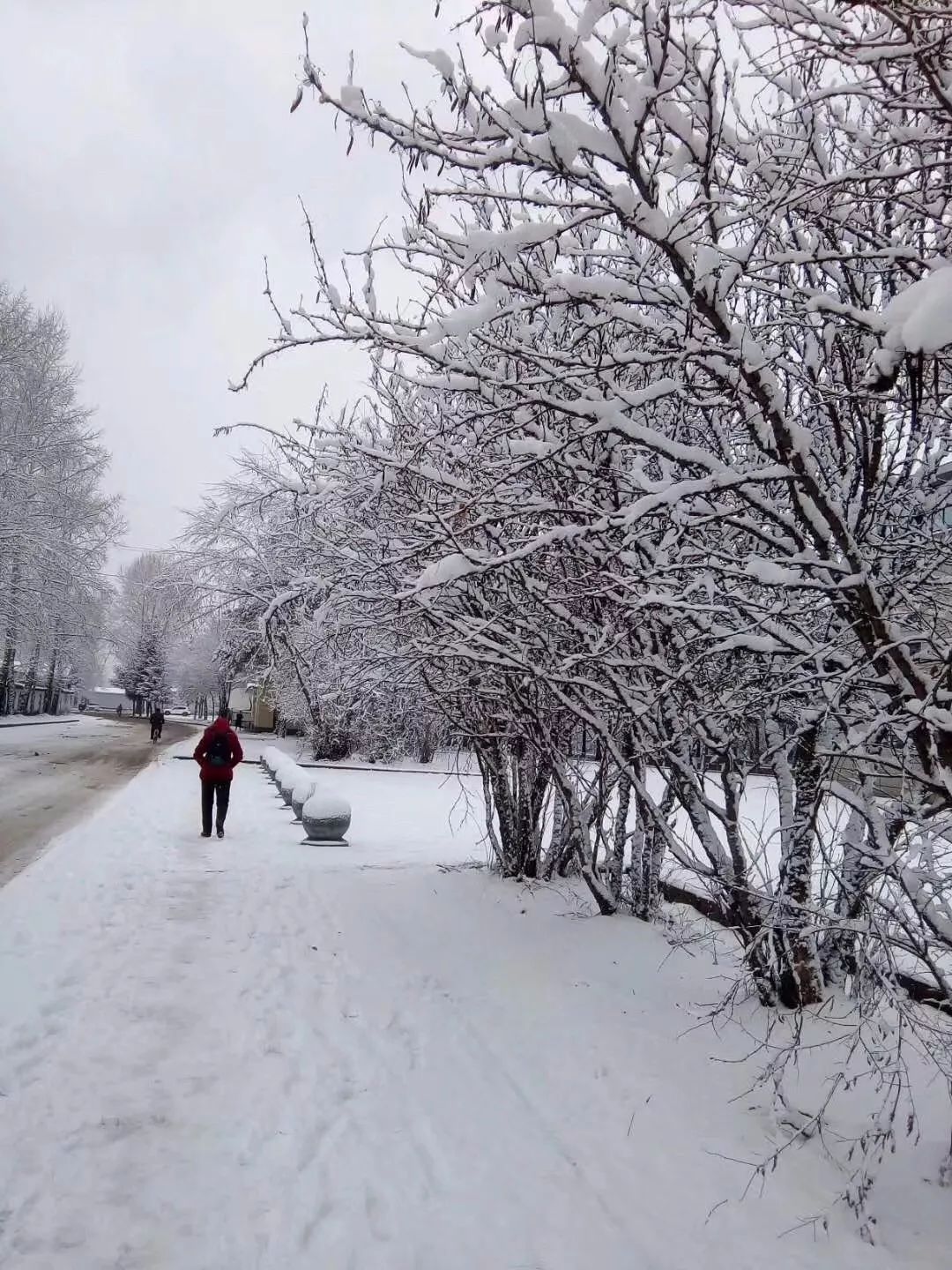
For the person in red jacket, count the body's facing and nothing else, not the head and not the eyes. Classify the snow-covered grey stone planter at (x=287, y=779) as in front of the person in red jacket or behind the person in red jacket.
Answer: in front

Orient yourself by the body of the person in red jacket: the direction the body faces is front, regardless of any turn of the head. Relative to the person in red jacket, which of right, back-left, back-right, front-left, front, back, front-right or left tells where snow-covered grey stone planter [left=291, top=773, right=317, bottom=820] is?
front-right

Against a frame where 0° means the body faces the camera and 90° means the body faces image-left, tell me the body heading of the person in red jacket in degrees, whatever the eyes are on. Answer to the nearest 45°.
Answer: approximately 180°

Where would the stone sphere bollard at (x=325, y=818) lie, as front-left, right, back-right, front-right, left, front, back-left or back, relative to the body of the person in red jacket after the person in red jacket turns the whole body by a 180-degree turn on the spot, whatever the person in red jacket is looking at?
left
